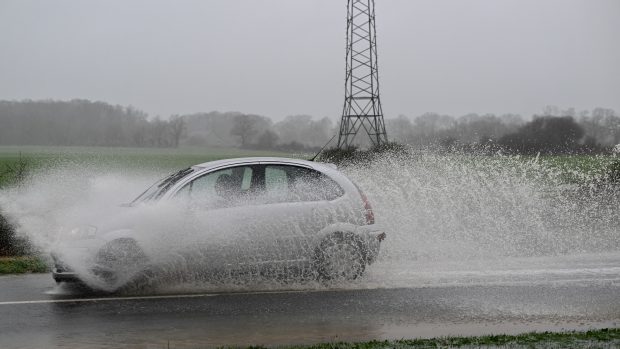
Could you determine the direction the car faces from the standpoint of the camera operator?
facing to the left of the viewer

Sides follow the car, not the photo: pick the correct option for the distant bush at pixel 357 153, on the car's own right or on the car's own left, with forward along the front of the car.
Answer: on the car's own right

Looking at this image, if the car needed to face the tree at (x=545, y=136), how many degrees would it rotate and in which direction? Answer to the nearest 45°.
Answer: approximately 135° to its right
